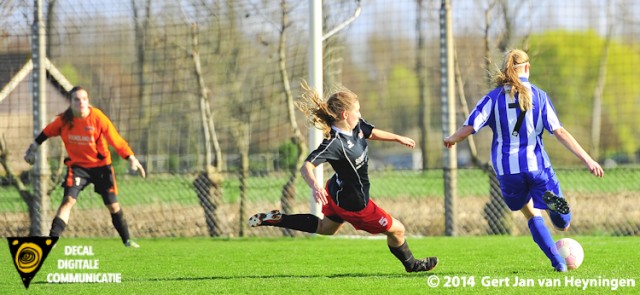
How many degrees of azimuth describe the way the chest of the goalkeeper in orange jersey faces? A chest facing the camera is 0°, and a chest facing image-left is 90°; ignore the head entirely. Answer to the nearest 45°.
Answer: approximately 0°

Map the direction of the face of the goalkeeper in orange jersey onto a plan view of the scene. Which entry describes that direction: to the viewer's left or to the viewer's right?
to the viewer's right

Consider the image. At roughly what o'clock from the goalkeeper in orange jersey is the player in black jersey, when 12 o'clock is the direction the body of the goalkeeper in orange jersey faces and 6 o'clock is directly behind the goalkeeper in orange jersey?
The player in black jersey is roughly at 11 o'clock from the goalkeeper in orange jersey.

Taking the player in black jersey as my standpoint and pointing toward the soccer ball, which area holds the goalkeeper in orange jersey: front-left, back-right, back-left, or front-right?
back-left

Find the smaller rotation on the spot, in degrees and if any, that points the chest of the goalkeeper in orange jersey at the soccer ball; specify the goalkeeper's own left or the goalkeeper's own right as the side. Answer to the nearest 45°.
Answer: approximately 45° to the goalkeeper's own left

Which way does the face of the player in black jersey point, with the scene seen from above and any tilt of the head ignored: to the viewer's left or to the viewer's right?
to the viewer's right

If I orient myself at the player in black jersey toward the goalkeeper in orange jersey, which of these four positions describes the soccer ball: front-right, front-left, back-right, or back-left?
back-right
